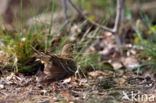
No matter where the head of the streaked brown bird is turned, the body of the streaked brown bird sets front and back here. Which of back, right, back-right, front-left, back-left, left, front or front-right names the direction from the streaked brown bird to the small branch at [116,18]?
front-left

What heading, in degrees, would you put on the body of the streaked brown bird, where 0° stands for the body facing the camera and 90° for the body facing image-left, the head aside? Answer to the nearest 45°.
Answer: approximately 270°
